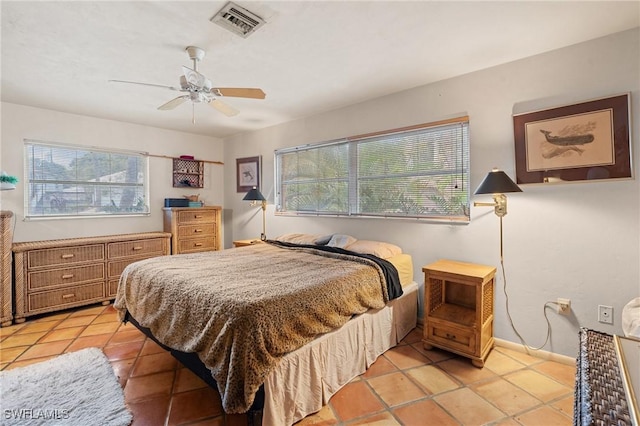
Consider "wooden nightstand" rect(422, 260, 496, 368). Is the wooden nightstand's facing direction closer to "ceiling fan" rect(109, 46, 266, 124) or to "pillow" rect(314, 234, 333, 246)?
the ceiling fan

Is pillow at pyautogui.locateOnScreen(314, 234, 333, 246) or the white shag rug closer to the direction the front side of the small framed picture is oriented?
the white shag rug

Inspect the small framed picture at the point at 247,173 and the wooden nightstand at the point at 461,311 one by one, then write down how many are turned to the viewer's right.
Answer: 0

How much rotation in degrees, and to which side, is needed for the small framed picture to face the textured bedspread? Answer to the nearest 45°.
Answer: approximately 45° to its left

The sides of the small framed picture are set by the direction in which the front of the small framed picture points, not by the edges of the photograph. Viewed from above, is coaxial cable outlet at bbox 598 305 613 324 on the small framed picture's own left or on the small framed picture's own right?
on the small framed picture's own left

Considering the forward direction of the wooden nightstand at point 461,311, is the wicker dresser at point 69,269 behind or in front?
in front

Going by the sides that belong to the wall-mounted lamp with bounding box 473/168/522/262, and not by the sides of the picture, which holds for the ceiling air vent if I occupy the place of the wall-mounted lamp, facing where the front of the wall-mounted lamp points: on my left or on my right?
on my right

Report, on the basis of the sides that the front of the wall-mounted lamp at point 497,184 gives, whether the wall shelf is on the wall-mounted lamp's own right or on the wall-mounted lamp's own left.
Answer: on the wall-mounted lamp's own right

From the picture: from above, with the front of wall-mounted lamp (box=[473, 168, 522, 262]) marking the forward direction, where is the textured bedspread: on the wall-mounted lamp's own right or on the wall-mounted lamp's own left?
on the wall-mounted lamp's own right

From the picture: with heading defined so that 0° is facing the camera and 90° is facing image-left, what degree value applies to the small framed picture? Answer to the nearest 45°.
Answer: approximately 45°
